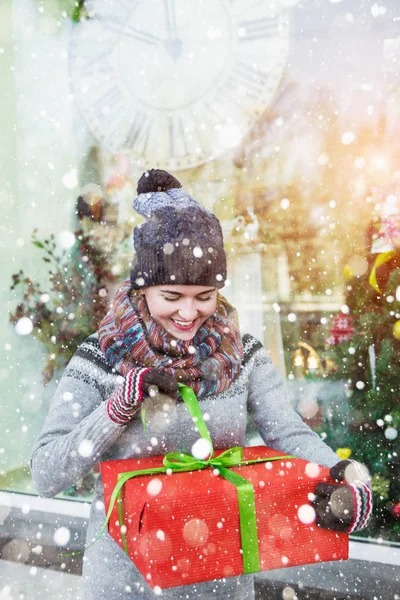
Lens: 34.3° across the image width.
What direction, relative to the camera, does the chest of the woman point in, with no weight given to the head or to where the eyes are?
toward the camera

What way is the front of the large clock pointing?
toward the camera

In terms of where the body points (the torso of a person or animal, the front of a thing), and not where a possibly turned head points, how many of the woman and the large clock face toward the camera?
2

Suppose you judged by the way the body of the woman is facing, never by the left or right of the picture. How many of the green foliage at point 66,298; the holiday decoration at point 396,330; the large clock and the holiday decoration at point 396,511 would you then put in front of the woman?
0

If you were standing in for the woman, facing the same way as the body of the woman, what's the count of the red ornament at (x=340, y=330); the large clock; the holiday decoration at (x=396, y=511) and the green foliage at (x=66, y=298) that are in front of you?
0

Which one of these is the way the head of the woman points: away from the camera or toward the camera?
toward the camera

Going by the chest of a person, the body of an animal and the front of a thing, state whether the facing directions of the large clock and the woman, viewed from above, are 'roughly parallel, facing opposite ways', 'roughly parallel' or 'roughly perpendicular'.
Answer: roughly parallel

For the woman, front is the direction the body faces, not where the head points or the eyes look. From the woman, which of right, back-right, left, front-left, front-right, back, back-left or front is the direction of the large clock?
back

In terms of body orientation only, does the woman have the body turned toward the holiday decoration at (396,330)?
no

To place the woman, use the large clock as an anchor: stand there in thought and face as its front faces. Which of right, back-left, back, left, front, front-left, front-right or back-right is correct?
front

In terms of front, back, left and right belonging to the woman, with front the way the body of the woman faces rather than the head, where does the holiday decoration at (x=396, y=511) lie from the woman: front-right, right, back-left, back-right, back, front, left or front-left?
back-left

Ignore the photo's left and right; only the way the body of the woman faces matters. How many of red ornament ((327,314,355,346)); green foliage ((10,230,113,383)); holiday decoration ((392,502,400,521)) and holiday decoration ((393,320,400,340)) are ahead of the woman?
0

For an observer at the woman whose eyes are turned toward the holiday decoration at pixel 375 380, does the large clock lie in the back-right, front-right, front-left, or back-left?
front-left
